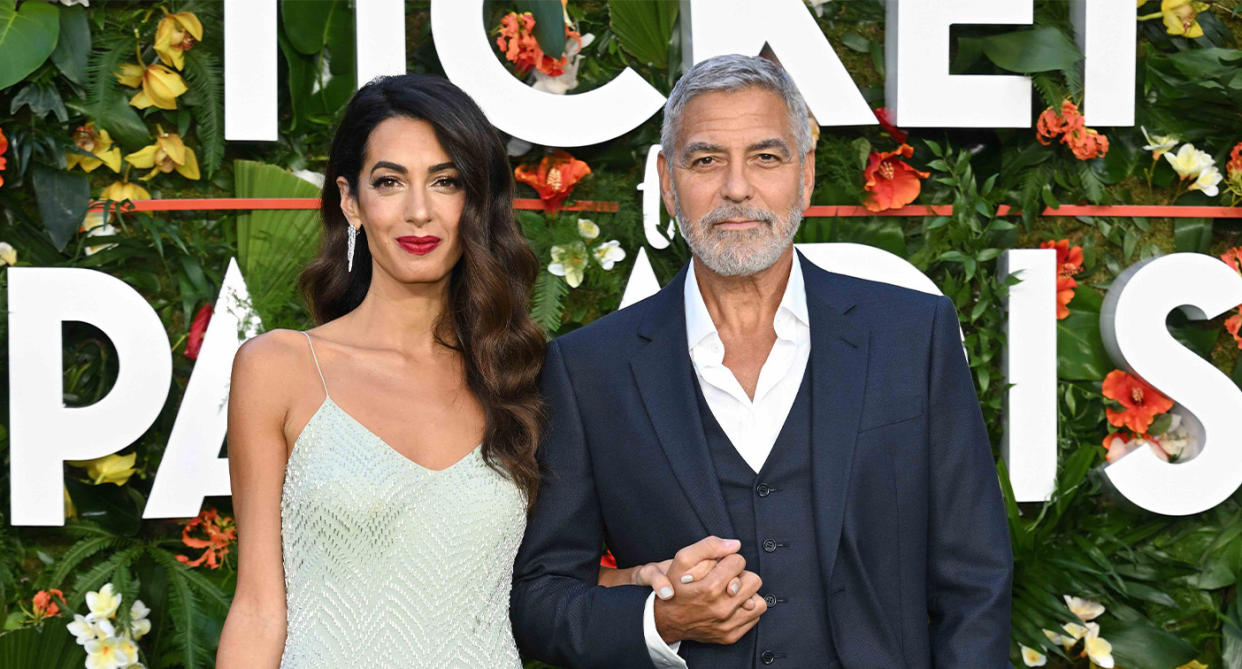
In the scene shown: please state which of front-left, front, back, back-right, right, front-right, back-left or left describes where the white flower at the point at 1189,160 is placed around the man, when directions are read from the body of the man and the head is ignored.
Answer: back-left

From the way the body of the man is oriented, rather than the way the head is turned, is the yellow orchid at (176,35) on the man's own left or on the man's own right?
on the man's own right

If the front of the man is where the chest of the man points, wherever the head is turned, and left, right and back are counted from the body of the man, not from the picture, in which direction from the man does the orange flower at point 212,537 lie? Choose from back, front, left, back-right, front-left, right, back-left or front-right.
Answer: back-right

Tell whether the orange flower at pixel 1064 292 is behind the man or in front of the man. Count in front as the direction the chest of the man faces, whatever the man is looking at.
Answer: behind

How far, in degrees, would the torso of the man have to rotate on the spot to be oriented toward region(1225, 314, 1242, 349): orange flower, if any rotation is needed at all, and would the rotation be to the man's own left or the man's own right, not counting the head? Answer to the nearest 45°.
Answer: approximately 135° to the man's own left

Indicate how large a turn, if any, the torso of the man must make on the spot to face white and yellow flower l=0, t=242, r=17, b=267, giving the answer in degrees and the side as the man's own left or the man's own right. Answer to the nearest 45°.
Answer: approximately 135° to the man's own right

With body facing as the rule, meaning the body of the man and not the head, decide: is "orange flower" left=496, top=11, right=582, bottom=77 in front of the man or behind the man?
behind

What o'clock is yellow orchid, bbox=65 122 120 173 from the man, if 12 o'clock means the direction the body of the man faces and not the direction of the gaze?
The yellow orchid is roughly at 4 o'clock from the man.

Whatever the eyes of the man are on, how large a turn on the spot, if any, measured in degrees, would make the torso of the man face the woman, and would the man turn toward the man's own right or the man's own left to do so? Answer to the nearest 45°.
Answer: approximately 90° to the man's own right
